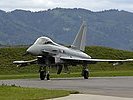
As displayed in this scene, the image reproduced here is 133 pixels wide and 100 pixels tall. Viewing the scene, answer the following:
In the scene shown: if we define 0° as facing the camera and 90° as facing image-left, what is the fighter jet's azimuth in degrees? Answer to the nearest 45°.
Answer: approximately 45°
